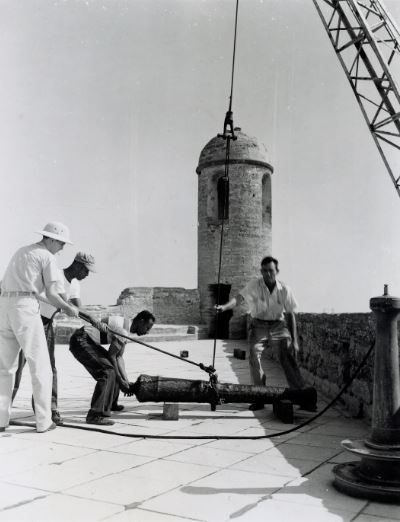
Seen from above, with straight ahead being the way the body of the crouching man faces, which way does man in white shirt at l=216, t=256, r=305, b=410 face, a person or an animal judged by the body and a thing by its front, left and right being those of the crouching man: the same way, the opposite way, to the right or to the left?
to the right

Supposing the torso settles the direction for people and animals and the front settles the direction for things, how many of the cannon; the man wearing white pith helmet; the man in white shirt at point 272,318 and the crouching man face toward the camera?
1

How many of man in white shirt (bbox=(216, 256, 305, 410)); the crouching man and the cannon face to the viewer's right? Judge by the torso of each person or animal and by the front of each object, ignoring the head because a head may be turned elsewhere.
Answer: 2

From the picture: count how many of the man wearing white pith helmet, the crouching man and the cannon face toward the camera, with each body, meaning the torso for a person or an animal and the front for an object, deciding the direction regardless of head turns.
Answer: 0

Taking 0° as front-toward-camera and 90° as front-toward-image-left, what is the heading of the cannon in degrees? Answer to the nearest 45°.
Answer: approximately 270°

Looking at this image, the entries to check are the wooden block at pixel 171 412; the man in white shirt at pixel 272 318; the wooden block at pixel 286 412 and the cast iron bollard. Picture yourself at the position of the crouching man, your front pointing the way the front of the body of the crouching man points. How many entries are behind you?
0

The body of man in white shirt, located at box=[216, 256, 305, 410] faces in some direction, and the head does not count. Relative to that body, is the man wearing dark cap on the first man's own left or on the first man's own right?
on the first man's own right

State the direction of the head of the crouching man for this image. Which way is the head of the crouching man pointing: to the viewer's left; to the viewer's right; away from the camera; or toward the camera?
to the viewer's right

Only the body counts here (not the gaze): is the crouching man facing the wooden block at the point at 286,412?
yes

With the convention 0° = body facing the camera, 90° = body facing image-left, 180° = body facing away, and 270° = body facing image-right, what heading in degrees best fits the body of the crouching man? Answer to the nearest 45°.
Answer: approximately 270°

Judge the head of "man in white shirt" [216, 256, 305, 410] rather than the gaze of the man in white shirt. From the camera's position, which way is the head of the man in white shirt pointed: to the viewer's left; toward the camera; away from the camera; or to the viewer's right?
toward the camera

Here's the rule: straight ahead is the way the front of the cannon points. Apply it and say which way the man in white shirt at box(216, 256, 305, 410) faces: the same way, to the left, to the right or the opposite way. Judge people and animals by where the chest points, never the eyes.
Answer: to the right

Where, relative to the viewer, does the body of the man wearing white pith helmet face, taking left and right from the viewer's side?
facing away from the viewer and to the right of the viewer

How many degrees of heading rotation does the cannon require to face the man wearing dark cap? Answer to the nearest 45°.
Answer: approximately 180°

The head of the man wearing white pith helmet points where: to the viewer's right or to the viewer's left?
to the viewer's right

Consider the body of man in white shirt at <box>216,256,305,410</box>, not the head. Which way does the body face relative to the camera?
toward the camera

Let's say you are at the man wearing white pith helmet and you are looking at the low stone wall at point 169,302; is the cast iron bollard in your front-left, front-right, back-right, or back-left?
back-right

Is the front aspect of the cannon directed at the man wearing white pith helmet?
no

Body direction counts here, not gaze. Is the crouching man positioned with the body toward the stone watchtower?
no
